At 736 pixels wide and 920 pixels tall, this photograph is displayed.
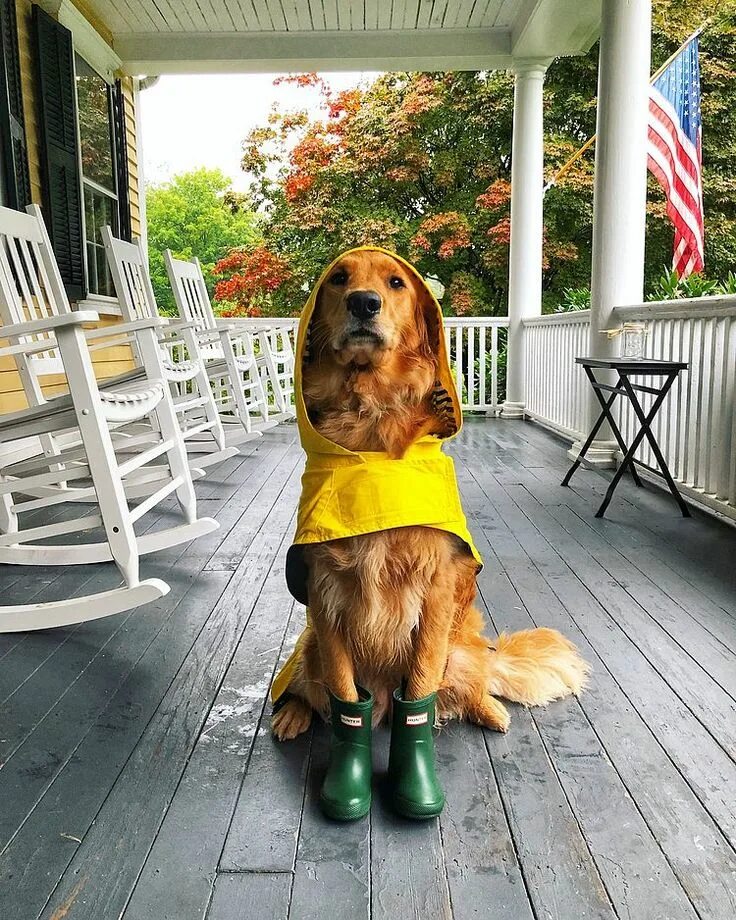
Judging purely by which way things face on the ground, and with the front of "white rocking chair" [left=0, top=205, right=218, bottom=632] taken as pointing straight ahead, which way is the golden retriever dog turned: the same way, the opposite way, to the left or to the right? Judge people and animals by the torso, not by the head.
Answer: to the right

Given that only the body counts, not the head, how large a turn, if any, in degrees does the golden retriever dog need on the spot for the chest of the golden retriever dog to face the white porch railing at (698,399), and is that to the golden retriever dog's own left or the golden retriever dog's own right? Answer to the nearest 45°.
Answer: approximately 135° to the golden retriever dog's own left

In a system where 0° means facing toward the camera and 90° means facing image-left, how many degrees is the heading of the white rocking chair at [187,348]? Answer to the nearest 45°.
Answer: approximately 315°

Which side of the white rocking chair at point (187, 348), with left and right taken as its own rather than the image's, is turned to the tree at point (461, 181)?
left

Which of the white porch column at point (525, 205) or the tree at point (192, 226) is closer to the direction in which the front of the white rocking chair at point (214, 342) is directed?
the white porch column

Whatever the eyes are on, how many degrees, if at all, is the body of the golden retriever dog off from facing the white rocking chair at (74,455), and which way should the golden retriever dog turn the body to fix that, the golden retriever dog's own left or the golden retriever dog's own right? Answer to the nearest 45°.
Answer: approximately 135° to the golden retriever dog's own right

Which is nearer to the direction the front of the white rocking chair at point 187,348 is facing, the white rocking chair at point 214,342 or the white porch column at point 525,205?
the white porch column

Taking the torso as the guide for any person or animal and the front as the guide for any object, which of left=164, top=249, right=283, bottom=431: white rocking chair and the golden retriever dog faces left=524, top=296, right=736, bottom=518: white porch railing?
the white rocking chair

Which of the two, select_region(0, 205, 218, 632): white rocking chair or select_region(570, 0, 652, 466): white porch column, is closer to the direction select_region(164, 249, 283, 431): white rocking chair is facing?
the white porch column
